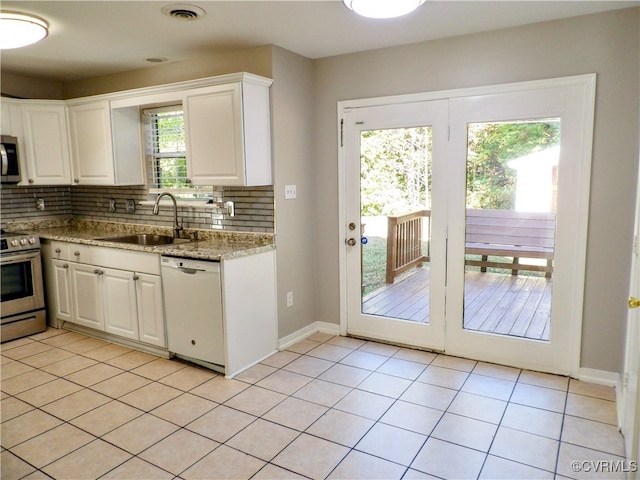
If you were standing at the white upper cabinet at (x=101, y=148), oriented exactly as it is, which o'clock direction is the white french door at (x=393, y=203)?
The white french door is roughly at 9 o'clock from the white upper cabinet.

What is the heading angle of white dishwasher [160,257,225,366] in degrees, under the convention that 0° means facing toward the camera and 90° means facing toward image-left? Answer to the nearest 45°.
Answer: approximately 45°

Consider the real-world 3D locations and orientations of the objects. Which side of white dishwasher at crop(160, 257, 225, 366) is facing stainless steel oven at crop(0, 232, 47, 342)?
right

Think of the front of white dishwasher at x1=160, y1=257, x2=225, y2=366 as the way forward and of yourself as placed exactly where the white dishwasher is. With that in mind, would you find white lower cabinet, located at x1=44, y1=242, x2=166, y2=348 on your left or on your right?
on your right

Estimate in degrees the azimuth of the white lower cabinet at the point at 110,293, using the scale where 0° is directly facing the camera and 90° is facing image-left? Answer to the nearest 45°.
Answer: approximately 45°

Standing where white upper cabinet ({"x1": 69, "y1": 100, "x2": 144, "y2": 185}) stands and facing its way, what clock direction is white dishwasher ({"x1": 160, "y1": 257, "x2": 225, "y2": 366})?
The white dishwasher is roughly at 10 o'clock from the white upper cabinet.

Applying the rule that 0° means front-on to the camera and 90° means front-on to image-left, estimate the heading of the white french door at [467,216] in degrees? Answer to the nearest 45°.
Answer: approximately 0°

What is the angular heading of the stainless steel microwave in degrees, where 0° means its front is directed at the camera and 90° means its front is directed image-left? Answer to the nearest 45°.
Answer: approximately 315°

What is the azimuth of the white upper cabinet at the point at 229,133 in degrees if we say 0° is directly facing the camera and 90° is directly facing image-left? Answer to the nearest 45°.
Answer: approximately 45°
